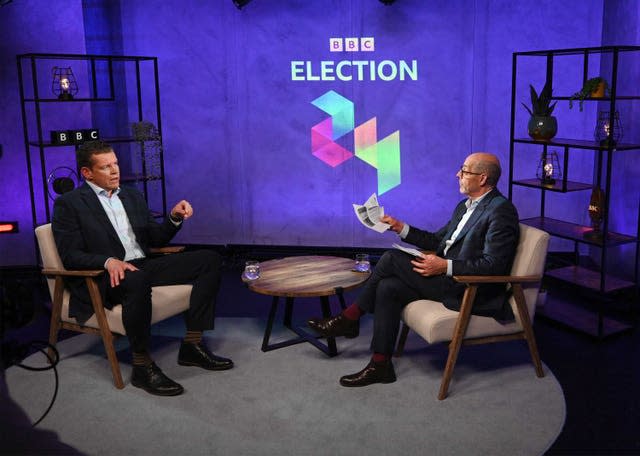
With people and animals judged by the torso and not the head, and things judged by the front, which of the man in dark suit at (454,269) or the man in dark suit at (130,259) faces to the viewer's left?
the man in dark suit at (454,269)

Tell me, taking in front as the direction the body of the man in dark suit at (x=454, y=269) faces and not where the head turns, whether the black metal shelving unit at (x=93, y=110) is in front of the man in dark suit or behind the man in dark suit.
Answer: in front

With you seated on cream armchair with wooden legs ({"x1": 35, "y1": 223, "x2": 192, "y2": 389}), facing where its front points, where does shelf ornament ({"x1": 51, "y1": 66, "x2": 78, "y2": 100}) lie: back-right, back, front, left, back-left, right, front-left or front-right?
back-left

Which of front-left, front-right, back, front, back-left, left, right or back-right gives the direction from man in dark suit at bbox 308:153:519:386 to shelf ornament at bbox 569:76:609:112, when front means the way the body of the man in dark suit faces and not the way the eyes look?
back-right

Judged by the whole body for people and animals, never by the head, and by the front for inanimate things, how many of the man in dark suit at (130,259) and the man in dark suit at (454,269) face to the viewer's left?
1

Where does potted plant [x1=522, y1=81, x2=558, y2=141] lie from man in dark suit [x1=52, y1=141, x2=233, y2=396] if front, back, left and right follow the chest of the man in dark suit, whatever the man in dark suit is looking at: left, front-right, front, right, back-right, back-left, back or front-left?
front-left

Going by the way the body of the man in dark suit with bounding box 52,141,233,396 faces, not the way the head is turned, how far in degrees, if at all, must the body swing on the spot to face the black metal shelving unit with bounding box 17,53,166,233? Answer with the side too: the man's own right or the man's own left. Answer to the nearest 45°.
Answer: approximately 135° to the man's own left

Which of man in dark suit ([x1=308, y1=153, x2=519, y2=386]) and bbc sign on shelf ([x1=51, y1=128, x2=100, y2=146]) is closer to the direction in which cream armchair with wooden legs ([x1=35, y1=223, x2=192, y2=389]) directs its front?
the man in dark suit

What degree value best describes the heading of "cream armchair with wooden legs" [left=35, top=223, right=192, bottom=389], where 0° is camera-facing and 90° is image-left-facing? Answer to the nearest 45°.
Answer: approximately 315°

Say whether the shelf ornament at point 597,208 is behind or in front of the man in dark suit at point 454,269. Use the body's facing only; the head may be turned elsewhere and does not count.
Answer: behind

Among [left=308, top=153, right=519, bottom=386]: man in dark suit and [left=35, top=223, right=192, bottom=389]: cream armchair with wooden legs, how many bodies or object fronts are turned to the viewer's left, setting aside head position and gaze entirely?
1

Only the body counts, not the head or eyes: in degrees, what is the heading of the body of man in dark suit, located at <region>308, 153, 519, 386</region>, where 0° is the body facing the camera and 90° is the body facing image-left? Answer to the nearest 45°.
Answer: approximately 90°

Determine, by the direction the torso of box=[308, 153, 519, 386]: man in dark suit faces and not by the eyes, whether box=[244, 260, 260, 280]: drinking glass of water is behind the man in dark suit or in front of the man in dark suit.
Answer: in front

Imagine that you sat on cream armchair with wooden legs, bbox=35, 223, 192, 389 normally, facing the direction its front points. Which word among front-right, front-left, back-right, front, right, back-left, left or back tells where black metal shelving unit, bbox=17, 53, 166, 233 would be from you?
back-left

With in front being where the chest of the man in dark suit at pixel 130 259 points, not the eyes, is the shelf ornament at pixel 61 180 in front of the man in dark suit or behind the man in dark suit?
behind

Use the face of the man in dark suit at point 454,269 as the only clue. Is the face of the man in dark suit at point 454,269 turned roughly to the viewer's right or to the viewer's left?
to the viewer's left

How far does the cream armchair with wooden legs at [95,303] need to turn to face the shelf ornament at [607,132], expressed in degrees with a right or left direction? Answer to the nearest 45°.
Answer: approximately 45° to its left

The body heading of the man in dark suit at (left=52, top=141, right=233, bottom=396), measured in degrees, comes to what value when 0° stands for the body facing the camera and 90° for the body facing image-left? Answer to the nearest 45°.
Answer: approximately 315°

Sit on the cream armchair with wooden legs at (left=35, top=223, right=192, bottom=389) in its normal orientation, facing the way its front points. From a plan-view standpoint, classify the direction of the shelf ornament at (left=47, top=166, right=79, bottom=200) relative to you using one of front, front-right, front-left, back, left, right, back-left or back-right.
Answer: back-left
